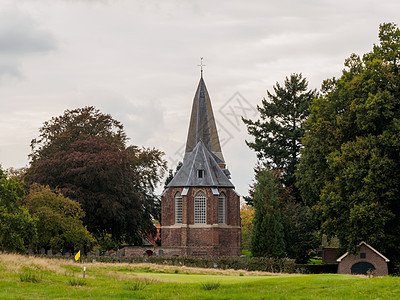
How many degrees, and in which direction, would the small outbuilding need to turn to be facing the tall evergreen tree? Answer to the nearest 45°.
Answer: approximately 135° to its right

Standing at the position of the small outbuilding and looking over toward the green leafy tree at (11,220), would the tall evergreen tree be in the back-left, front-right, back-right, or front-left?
front-right

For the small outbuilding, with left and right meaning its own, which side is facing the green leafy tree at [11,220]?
right

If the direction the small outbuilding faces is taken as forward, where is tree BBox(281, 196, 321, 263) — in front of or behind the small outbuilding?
behind

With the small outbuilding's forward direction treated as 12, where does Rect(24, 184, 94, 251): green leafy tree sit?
The green leafy tree is roughly at 3 o'clock from the small outbuilding.

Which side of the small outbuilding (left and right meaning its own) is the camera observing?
front
